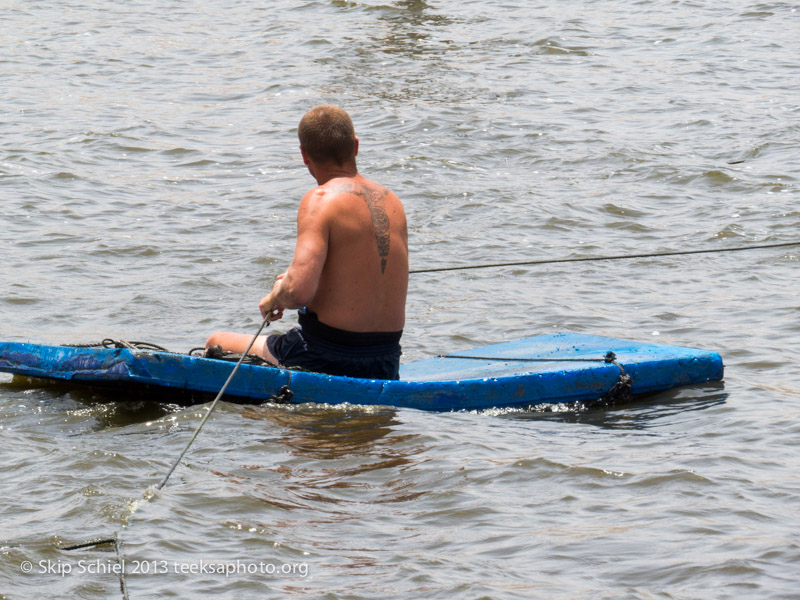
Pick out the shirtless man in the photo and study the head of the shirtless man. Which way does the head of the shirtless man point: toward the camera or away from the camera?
away from the camera

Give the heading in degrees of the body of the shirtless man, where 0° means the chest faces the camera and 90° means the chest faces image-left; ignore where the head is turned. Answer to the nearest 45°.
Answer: approximately 135°
